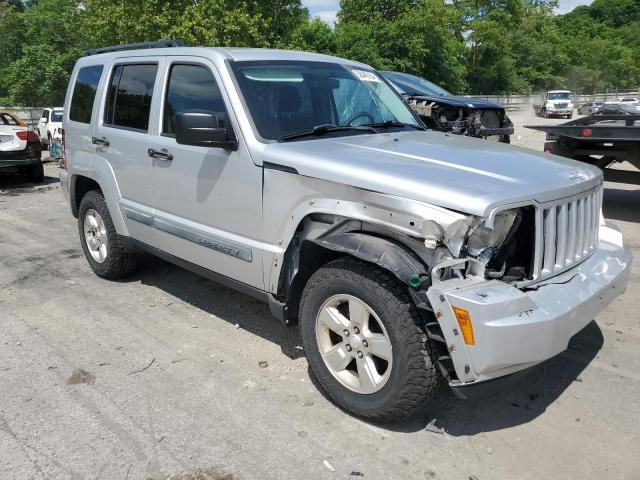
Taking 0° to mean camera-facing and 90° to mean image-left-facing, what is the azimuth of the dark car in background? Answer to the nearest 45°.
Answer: approximately 315°

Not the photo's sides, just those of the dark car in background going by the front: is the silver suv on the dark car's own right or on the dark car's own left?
on the dark car's own right

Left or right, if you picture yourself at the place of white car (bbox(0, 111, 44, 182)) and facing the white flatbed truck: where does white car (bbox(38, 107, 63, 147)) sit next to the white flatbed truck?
left

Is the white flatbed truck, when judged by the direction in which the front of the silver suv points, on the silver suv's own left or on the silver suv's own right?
on the silver suv's own left

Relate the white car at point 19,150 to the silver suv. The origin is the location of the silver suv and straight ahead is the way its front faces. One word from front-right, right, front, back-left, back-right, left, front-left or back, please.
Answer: back

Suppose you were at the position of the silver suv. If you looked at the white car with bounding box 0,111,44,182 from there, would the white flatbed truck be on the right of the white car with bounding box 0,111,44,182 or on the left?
right

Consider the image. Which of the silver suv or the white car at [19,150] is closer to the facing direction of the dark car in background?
the silver suv

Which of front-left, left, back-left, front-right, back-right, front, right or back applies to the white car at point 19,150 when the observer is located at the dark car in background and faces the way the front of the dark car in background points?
back-right

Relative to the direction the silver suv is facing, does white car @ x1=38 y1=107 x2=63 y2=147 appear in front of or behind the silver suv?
behind

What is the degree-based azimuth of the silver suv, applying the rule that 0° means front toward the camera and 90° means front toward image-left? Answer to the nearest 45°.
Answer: approximately 315°
